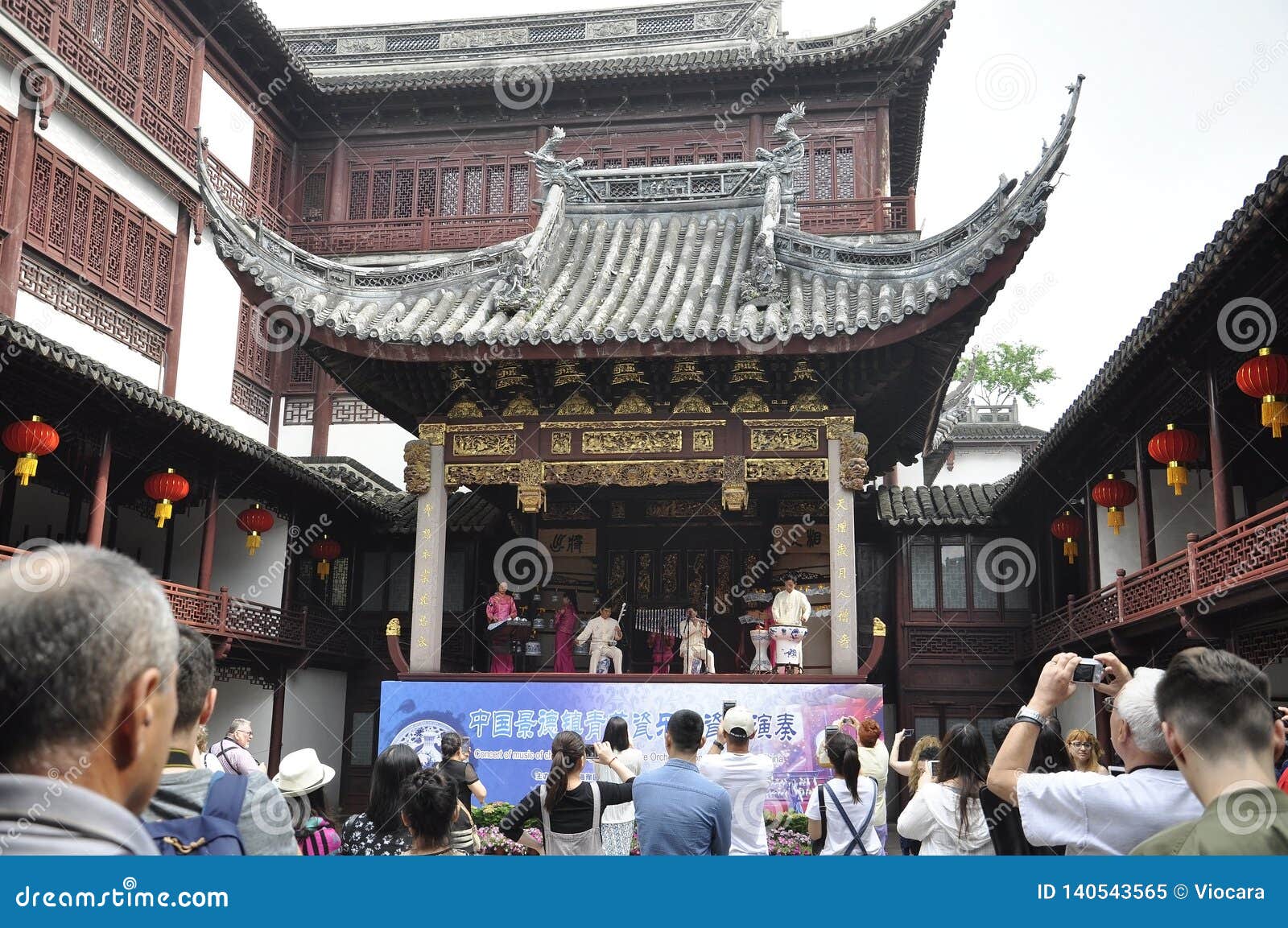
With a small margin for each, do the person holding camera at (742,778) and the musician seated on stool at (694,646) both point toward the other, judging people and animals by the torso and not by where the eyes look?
yes

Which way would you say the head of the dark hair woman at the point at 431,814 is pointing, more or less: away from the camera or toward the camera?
away from the camera

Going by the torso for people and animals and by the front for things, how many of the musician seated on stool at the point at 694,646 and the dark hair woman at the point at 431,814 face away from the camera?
1

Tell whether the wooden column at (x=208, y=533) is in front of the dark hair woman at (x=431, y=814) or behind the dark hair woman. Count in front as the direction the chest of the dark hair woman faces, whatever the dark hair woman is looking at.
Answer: in front

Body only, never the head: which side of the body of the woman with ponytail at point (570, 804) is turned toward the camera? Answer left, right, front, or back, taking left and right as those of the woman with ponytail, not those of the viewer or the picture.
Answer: back

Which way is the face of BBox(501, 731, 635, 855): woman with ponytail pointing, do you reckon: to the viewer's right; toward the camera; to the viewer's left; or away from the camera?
away from the camera

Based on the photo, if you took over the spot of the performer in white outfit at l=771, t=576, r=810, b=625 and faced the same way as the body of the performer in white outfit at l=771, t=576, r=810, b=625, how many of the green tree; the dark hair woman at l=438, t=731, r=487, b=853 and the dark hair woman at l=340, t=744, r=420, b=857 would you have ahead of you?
2

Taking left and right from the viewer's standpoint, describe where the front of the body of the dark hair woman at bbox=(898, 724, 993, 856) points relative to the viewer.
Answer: facing away from the viewer and to the left of the viewer

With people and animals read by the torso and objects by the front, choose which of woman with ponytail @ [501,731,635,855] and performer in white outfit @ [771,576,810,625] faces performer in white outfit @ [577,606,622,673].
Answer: the woman with ponytail

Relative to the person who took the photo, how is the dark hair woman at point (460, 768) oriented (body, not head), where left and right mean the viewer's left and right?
facing away from the viewer and to the right of the viewer

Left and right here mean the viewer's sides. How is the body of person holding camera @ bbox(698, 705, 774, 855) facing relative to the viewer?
facing away from the viewer

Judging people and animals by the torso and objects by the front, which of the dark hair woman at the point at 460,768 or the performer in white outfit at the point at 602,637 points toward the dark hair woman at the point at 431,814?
the performer in white outfit

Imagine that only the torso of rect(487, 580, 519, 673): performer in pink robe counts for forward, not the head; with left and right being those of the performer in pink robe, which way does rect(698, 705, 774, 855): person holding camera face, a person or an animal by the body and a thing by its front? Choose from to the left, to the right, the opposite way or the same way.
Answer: the opposite way

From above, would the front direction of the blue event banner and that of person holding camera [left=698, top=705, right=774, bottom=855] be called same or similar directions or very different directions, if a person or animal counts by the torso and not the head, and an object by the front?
very different directions
